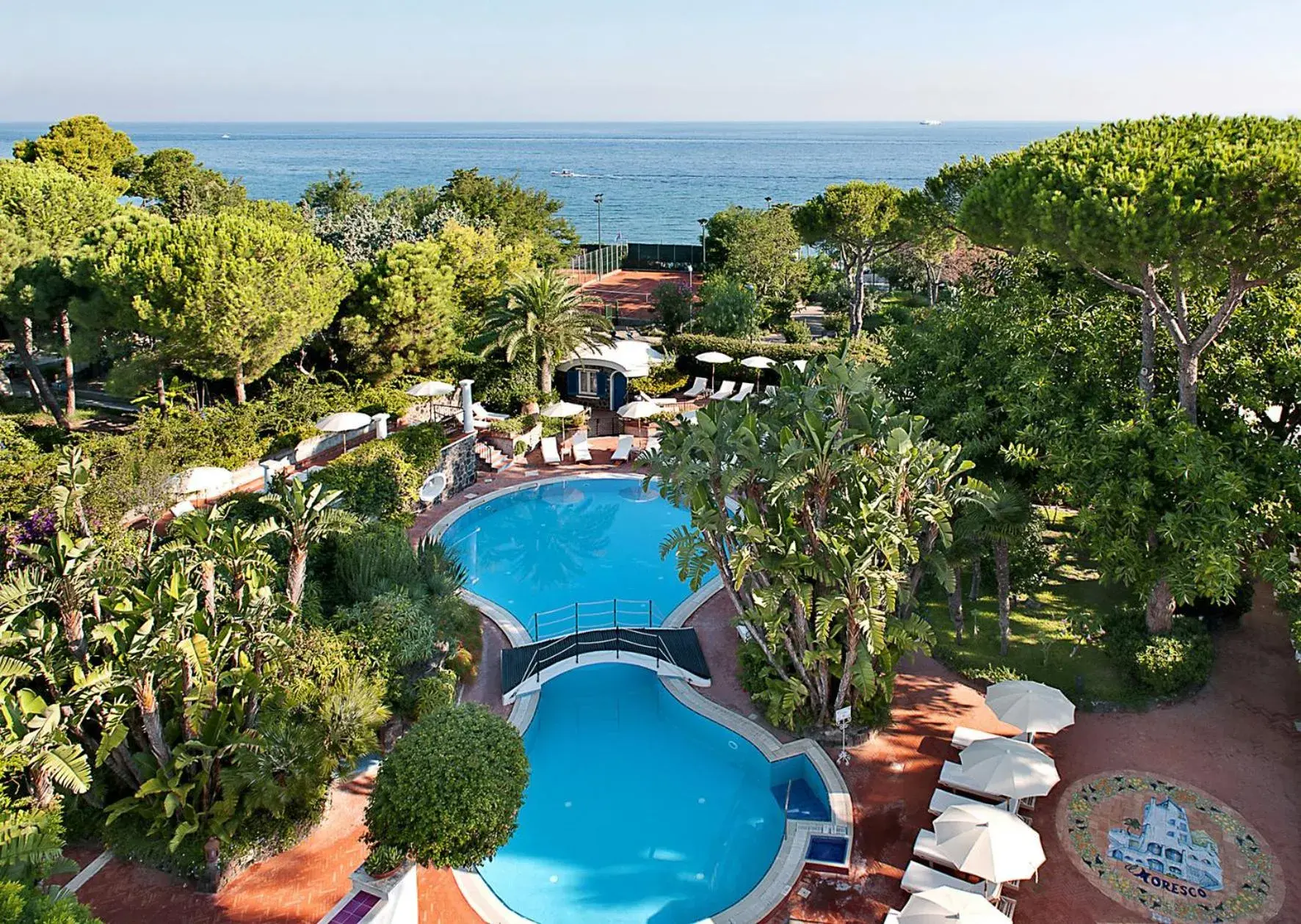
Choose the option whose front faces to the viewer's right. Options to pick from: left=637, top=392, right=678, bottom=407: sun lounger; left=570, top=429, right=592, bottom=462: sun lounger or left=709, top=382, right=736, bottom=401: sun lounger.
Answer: left=637, top=392, right=678, bottom=407: sun lounger

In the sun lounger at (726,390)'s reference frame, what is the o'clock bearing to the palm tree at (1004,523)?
The palm tree is roughly at 10 o'clock from the sun lounger.

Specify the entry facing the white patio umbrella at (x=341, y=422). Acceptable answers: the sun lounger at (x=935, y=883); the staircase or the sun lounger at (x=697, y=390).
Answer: the sun lounger at (x=697, y=390)

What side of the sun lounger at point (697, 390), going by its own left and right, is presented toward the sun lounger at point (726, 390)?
left

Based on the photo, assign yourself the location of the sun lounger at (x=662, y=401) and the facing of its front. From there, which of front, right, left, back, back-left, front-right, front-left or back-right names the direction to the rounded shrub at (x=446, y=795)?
right

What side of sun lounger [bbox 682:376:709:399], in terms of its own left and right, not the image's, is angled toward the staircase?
front

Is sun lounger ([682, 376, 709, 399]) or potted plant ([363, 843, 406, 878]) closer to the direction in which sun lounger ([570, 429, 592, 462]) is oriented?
the potted plant
